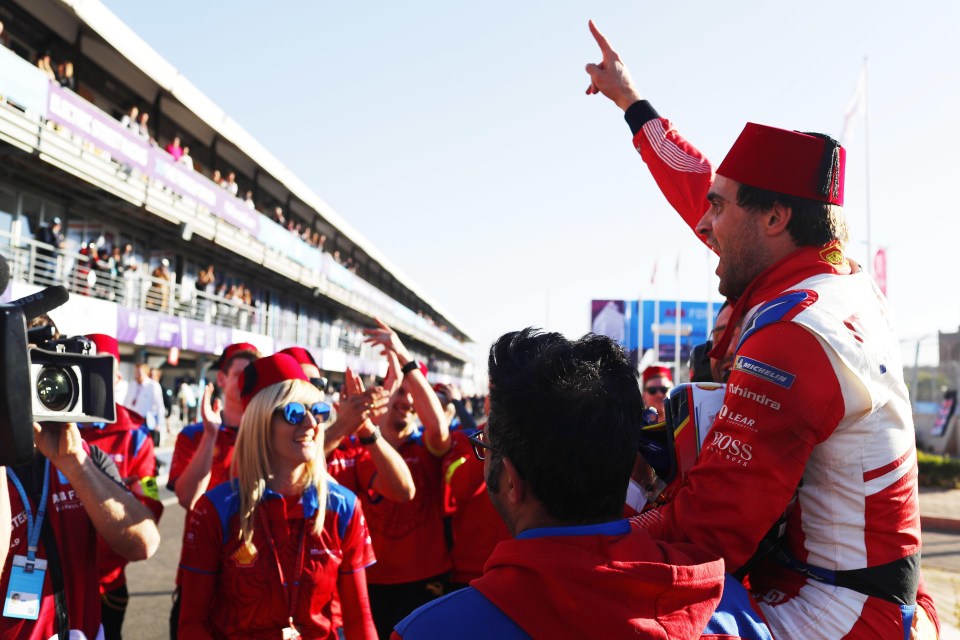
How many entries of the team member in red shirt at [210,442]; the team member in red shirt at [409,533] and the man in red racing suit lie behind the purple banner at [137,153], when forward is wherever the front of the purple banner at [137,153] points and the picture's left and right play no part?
0

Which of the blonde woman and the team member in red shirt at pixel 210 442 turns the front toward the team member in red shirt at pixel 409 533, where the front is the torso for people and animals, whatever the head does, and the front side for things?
the team member in red shirt at pixel 210 442

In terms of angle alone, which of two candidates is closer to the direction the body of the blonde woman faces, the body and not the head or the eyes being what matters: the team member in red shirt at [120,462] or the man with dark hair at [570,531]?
the man with dark hair

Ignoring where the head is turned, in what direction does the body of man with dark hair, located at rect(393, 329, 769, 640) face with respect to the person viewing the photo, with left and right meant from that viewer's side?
facing away from the viewer and to the left of the viewer

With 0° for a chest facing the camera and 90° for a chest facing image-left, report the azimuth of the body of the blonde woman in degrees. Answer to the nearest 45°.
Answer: approximately 315°

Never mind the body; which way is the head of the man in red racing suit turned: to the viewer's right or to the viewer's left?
to the viewer's left

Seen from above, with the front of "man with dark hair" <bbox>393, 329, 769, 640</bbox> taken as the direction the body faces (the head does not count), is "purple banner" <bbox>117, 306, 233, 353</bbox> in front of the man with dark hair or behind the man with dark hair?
in front

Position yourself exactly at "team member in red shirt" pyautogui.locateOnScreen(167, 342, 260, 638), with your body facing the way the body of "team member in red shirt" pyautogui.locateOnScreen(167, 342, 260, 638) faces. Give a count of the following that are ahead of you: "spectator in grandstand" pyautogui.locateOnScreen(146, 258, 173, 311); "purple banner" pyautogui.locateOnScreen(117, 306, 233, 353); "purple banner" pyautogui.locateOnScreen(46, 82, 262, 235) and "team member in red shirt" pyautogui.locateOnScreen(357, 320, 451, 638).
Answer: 1

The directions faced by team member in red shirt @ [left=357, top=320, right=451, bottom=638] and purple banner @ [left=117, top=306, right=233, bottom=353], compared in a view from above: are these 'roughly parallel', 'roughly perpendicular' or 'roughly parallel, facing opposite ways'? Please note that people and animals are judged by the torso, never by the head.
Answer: roughly perpendicular

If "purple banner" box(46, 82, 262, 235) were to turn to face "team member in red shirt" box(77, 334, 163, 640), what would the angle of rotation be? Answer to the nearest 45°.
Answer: approximately 45° to its right

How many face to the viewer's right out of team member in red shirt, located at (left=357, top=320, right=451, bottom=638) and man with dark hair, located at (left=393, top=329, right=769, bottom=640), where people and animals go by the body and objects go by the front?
0

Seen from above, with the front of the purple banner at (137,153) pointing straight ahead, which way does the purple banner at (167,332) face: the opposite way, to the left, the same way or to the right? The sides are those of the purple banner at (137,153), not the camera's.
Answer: the same way

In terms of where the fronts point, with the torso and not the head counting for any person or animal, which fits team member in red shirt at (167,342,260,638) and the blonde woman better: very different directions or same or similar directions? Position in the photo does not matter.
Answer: same or similar directions

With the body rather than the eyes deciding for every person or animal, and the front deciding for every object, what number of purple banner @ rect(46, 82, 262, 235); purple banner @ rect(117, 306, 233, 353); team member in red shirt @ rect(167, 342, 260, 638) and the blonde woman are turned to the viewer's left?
0

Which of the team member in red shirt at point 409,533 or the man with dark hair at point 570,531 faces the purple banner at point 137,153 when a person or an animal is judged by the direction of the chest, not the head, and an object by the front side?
the man with dark hair

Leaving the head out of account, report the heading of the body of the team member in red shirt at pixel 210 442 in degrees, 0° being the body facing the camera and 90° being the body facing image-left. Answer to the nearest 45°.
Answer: approximately 315°

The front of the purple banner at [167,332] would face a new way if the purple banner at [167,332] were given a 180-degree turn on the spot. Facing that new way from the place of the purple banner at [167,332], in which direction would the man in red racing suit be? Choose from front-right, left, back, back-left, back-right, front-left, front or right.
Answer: back-left
